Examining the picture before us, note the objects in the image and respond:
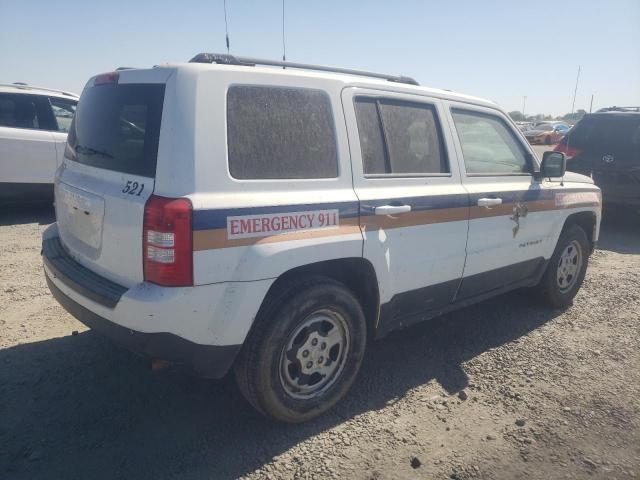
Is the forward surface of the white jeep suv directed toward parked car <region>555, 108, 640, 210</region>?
yes

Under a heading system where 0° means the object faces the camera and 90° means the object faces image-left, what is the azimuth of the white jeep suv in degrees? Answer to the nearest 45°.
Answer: approximately 225°

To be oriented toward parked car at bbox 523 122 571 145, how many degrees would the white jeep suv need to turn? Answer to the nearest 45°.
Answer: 0° — it already faces it

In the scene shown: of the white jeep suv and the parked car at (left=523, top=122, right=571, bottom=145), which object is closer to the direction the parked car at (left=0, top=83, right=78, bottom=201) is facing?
the parked car

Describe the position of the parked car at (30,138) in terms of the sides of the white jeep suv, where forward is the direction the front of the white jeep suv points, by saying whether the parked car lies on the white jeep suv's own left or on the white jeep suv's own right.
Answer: on the white jeep suv's own left

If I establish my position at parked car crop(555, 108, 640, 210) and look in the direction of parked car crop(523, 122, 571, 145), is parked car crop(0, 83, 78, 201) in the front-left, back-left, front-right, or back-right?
back-left
